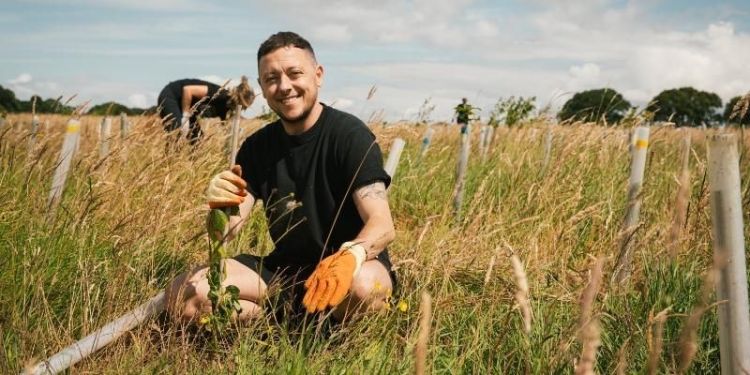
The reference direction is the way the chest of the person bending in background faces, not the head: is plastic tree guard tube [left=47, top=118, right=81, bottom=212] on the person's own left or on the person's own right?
on the person's own right

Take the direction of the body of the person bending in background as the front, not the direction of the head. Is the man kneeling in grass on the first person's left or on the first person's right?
on the first person's right

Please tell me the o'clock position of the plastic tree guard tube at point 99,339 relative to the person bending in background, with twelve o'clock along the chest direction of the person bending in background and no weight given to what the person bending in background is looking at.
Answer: The plastic tree guard tube is roughly at 3 o'clock from the person bending in background.

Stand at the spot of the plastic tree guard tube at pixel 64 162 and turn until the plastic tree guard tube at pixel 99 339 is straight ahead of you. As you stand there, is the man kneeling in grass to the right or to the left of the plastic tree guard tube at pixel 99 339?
left

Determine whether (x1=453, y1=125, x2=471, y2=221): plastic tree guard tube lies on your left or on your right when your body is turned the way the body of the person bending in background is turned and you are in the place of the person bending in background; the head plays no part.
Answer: on your right

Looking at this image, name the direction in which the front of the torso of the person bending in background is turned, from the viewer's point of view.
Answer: to the viewer's right

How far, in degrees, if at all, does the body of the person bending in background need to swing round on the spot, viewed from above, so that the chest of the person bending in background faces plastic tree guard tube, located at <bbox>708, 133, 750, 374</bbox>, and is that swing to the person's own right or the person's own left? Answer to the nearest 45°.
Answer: approximately 90° to the person's own right
